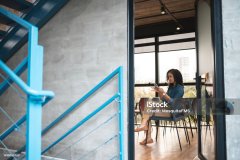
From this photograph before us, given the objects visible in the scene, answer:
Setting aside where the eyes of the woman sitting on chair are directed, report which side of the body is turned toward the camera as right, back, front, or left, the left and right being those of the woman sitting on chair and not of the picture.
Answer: left

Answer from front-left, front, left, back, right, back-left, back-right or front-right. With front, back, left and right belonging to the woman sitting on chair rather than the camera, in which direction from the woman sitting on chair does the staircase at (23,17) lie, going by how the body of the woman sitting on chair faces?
front-left
